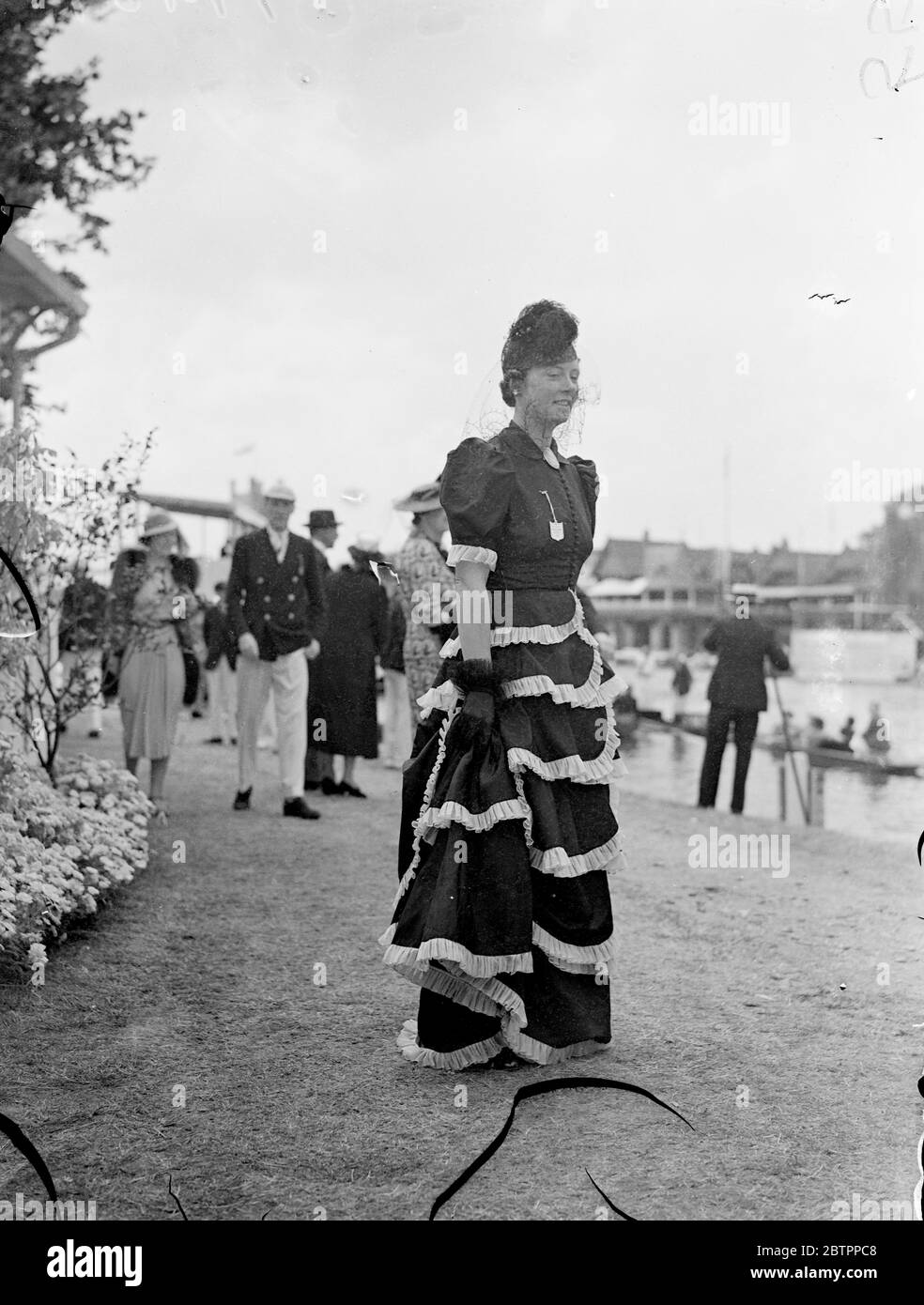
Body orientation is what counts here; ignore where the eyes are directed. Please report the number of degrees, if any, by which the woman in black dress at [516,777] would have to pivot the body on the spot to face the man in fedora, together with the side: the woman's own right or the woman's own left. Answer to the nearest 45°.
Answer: approximately 135° to the woman's own left

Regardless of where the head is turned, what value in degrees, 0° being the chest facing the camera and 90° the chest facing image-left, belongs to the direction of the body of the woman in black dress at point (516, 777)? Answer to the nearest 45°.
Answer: approximately 315°

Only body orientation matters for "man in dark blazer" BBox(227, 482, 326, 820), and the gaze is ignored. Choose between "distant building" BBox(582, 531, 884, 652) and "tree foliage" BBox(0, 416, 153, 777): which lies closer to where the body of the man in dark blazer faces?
the tree foliage

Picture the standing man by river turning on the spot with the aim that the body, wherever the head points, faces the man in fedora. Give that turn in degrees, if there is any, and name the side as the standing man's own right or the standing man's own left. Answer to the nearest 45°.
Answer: approximately 135° to the standing man's own left

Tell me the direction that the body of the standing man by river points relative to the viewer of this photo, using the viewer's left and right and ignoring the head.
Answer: facing away from the viewer

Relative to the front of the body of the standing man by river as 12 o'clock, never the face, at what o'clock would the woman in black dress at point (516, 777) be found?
The woman in black dress is roughly at 6 o'clock from the standing man by river.

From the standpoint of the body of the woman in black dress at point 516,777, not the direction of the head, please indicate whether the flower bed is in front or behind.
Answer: behind

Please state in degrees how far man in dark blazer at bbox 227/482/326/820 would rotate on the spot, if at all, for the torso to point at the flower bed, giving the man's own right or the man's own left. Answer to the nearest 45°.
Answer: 0° — they already face it

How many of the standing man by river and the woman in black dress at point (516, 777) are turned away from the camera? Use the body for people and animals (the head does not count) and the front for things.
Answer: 1

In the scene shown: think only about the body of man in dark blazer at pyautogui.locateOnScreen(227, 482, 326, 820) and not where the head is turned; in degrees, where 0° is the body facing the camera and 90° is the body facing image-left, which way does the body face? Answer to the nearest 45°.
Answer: approximately 0°

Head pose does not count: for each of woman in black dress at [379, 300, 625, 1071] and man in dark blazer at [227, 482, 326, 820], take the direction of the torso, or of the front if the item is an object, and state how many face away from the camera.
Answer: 0

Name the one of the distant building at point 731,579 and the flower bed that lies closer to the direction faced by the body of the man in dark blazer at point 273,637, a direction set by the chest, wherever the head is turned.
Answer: the flower bed

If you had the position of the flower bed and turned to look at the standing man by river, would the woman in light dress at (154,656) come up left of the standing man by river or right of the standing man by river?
left

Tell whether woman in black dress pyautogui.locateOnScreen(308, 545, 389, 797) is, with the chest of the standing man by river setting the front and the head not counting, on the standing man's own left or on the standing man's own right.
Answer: on the standing man's own left
